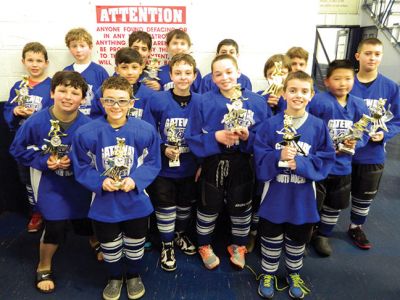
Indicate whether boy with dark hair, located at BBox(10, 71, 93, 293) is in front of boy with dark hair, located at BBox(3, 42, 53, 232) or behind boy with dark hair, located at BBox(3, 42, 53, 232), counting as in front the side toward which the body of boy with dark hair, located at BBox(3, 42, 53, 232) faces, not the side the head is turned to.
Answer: in front

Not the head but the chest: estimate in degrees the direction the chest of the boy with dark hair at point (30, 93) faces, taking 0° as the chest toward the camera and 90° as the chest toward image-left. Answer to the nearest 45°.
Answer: approximately 0°

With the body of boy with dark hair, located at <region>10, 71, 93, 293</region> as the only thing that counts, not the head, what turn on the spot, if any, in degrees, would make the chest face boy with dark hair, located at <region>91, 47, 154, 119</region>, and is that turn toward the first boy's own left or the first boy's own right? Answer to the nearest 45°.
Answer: approximately 135° to the first boy's own left

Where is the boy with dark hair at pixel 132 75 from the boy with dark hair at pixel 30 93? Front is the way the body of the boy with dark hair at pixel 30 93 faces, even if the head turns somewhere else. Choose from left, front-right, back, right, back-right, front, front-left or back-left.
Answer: front-left

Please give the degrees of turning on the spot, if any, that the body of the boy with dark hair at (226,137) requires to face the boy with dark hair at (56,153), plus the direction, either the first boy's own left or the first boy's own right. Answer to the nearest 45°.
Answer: approximately 90° to the first boy's own right

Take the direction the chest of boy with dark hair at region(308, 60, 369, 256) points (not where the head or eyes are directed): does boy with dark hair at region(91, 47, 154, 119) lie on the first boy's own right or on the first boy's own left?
on the first boy's own right

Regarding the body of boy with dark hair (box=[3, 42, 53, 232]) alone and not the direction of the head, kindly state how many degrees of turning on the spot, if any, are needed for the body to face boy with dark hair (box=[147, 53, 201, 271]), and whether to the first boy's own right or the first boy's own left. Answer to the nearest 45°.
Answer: approximately 45° to the first boy's own left

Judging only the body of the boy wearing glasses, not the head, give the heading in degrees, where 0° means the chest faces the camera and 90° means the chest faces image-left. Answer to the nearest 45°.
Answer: approximately 0°
